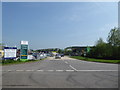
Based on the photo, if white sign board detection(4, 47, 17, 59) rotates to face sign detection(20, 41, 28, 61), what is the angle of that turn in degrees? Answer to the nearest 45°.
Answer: approximately 135° to its left

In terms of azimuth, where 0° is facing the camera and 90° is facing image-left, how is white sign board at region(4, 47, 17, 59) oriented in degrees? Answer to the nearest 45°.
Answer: approximately 0°

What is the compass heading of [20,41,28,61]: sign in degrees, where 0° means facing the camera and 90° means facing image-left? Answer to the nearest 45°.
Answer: approximately 0°

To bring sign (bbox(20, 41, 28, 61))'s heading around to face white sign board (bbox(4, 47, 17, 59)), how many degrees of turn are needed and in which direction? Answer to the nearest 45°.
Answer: approximately 45° to its right

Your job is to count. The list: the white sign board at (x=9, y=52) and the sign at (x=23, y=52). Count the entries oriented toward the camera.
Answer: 2
